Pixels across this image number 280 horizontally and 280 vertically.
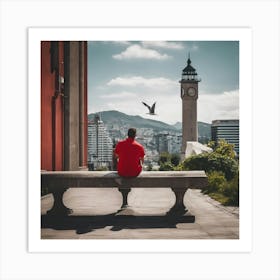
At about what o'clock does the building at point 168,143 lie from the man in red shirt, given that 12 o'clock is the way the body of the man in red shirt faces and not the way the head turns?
The building is roughly at 12 o'clock from the man in red shirt.

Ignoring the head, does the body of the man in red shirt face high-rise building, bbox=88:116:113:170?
yes

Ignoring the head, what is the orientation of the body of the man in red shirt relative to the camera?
away from the camera

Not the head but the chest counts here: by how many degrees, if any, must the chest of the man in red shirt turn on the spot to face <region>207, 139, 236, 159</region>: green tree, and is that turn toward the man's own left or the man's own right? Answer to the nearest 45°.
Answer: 0° — they already face it
